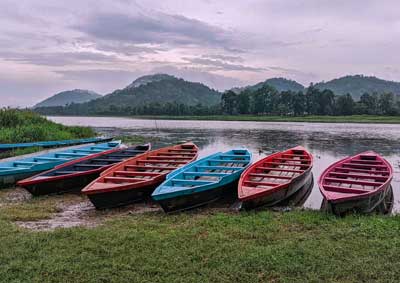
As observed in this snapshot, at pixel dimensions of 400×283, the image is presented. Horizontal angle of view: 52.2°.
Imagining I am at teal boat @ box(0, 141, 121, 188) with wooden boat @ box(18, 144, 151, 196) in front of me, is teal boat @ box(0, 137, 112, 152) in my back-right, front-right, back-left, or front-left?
back-left

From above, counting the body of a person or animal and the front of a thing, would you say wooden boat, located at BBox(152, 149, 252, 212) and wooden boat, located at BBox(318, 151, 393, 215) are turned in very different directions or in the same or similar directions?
same or similar directions

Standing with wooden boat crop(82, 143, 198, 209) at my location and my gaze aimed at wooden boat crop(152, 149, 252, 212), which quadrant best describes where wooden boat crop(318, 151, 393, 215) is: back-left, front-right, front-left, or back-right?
front-left

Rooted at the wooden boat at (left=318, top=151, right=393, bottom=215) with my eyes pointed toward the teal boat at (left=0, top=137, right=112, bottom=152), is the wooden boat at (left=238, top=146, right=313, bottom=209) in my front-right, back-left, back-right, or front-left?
front-left
